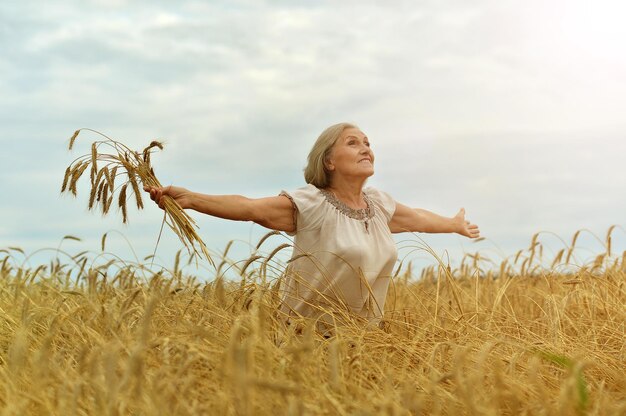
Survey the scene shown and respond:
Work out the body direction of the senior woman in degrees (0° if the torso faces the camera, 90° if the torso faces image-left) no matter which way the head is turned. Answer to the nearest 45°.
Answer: approximately 315°
